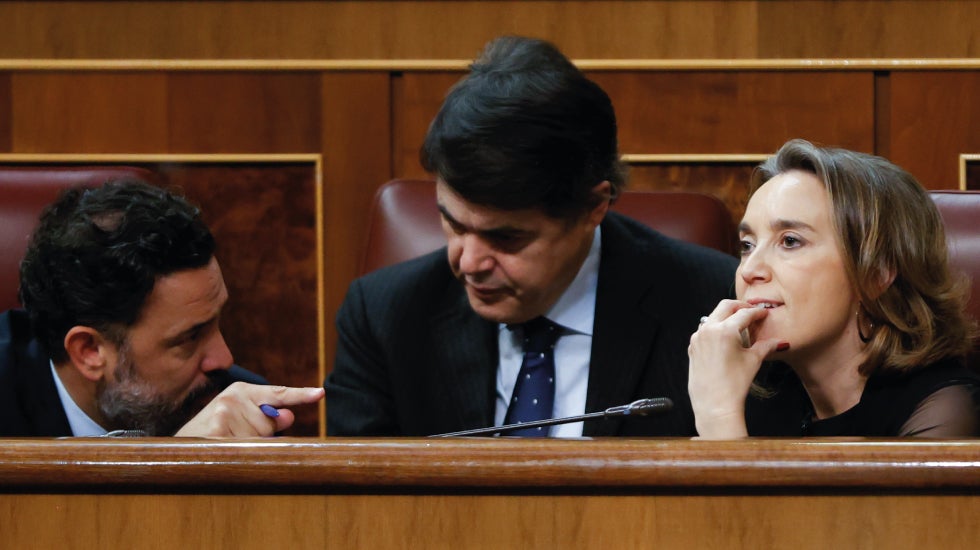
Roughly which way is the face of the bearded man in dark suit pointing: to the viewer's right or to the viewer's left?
to the viewer's right

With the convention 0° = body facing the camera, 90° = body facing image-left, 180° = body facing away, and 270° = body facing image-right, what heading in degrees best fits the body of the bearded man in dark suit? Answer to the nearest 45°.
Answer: approximately 270°

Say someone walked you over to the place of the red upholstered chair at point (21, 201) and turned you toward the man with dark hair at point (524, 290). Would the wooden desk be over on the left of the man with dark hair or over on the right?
right

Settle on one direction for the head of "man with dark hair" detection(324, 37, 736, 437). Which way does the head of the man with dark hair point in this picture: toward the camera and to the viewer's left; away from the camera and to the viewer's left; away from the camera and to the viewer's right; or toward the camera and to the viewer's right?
toward the camera and to the viewer's left

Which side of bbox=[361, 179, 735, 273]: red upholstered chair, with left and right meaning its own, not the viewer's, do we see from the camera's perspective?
front
